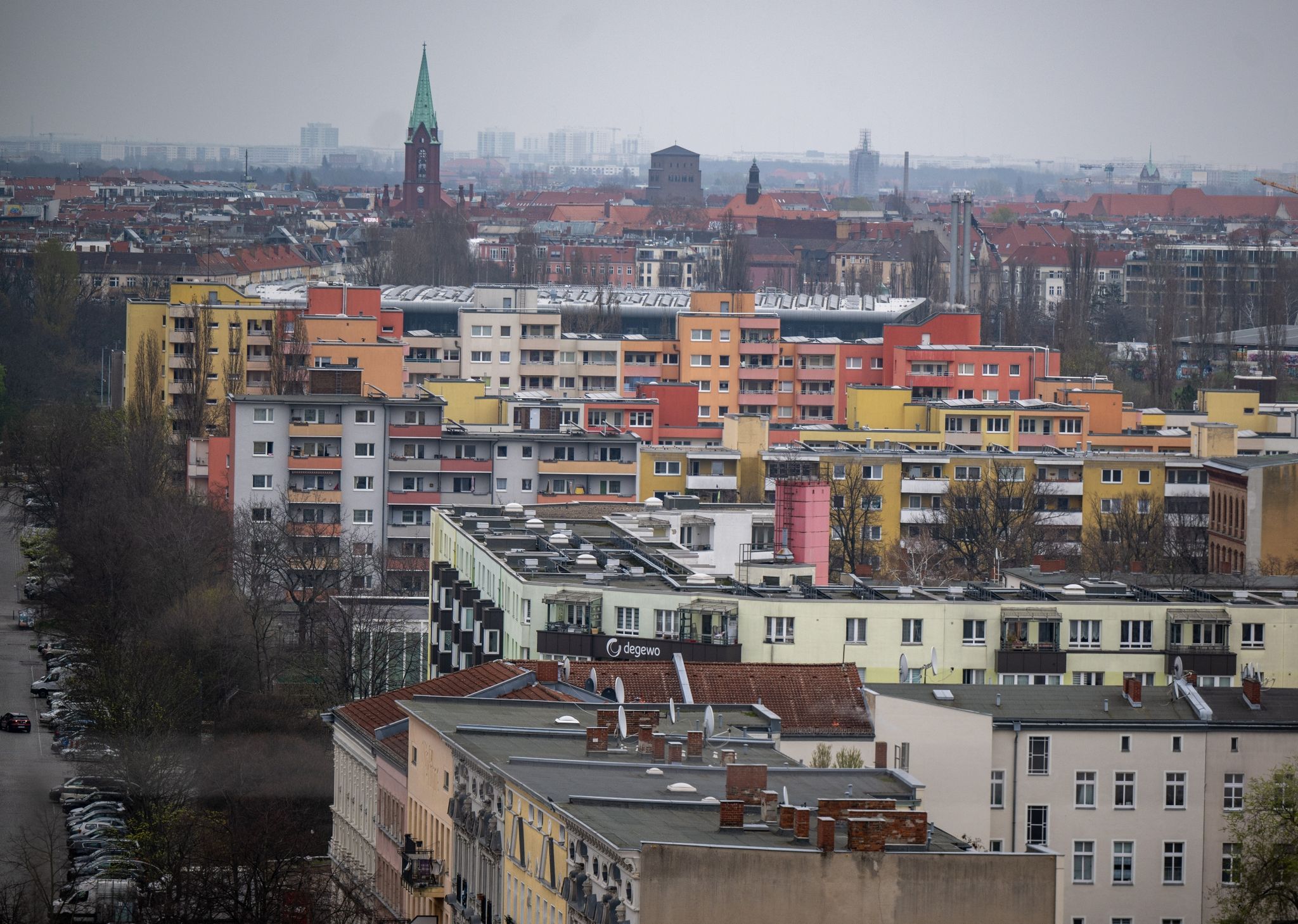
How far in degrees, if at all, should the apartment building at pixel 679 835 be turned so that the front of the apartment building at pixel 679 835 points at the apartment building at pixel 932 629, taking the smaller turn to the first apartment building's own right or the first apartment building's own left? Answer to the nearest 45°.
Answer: approximately 90° to the first apartment building's own right

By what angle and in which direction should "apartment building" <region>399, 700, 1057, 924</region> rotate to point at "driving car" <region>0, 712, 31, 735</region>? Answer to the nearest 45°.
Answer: approximately 45° to its right

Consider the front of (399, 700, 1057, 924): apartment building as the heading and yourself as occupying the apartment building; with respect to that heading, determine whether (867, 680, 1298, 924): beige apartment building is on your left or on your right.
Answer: on your right

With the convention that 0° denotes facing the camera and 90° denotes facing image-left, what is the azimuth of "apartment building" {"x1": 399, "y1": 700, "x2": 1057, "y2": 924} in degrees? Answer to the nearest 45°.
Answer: approximately 90°

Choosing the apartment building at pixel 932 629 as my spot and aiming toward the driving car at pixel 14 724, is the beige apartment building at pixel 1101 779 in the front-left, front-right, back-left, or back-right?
back-left

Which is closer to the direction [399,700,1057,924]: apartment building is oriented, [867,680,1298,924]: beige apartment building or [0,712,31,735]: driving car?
the driving car
